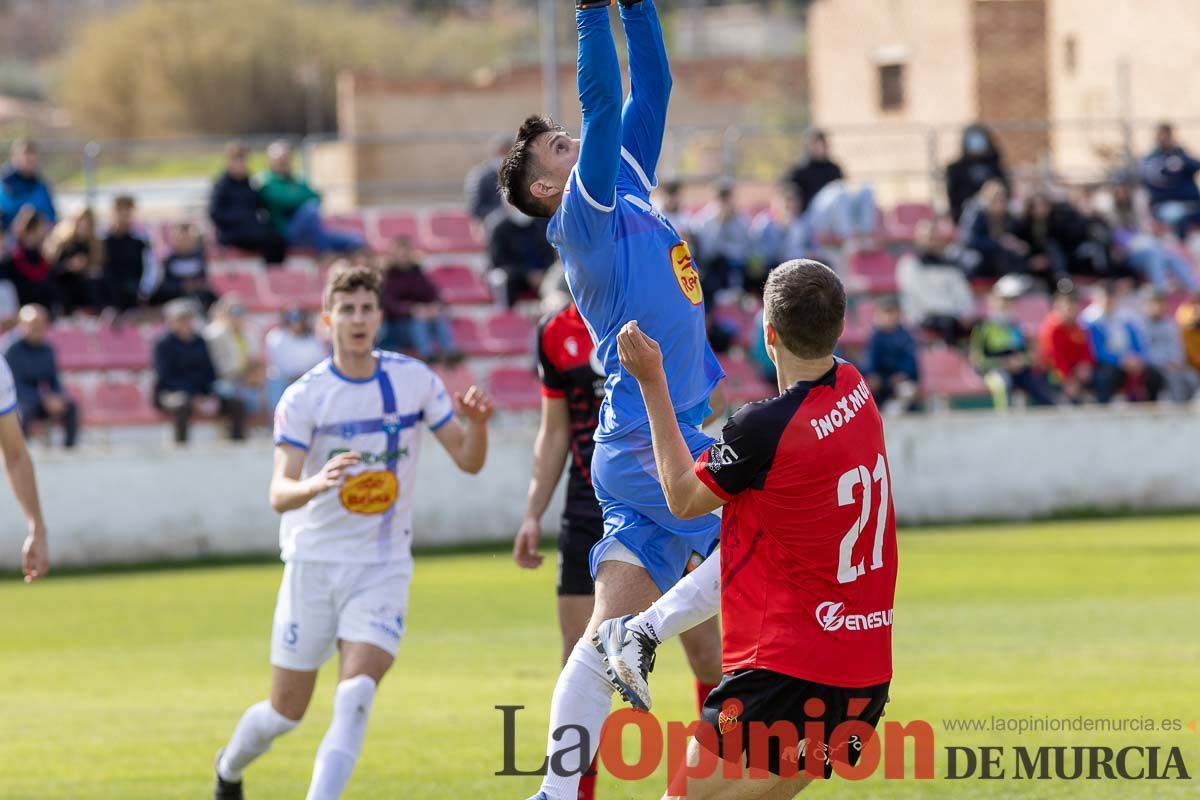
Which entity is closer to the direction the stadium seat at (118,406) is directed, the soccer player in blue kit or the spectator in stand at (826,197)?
the soccer player in blue kit

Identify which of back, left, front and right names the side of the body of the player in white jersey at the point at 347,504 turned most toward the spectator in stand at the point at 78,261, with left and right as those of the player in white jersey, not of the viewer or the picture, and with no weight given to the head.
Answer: back

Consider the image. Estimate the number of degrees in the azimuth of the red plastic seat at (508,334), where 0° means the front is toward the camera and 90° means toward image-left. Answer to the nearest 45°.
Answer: approximately 0°

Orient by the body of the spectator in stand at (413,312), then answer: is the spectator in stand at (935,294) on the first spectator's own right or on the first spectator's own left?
on the first spectator's own left

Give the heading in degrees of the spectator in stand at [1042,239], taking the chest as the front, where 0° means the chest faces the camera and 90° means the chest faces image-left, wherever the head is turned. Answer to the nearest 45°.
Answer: approximately 0°
